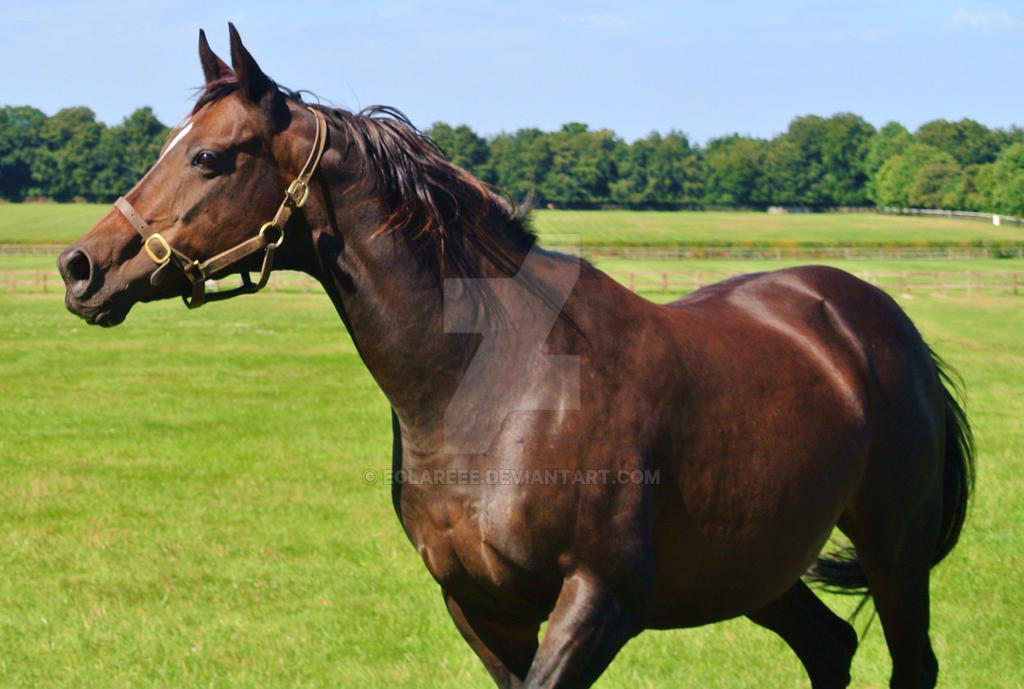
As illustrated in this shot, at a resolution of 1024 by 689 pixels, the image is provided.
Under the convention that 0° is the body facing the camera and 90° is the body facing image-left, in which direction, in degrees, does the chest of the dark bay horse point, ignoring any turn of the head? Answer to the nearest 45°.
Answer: approximately 45°

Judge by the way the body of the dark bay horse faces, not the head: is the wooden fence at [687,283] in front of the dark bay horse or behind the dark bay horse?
behind
